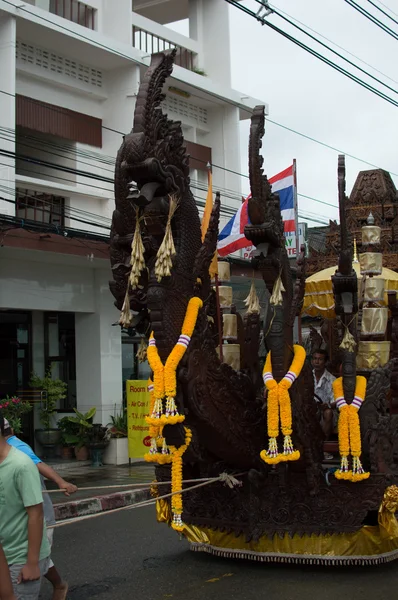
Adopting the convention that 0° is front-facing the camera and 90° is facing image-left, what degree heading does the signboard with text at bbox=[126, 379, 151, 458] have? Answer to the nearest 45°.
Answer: approximately 0°

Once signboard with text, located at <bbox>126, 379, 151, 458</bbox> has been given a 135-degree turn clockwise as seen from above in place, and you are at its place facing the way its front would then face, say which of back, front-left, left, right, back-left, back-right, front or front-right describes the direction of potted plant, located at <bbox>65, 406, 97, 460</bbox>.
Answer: front

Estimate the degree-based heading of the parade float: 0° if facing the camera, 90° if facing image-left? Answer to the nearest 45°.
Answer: approximately 45°

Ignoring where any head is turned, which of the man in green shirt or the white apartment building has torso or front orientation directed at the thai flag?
the white apartment building

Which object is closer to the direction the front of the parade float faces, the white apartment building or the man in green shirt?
the man in green shirt
